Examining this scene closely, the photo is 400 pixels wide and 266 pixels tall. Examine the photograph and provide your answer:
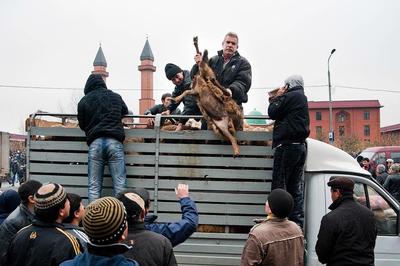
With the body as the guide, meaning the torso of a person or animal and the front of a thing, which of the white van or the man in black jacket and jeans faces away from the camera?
the man in black jacket and jeans

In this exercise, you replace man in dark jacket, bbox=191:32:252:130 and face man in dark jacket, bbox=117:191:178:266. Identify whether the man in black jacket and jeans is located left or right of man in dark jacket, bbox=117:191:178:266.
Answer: right

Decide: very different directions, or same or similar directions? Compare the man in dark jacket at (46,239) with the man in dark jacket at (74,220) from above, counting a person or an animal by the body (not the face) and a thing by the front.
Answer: same or similar directions

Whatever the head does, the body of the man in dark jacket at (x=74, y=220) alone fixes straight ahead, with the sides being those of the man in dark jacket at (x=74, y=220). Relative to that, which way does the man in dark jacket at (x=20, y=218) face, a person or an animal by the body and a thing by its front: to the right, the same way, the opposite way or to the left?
the same way

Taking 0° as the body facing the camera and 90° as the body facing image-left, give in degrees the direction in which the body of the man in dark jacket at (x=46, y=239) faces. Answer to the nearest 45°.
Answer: approximately 225°

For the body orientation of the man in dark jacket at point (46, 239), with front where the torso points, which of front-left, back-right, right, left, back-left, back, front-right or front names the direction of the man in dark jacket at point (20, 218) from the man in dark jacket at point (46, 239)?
front-left

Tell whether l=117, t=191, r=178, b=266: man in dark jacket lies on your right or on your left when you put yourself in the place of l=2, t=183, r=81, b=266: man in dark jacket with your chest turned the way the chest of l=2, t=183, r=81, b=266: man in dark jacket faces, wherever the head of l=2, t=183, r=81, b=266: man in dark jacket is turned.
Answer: on your right

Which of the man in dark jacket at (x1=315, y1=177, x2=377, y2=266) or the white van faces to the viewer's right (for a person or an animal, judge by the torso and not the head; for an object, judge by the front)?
the white van

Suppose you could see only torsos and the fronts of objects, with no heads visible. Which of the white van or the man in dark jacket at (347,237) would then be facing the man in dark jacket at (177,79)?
the man in dark jacket at (347,237)

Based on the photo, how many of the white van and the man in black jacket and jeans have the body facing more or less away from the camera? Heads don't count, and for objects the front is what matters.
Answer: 1

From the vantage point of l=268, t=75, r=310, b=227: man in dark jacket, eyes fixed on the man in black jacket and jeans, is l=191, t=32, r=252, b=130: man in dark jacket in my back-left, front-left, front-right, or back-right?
front-right

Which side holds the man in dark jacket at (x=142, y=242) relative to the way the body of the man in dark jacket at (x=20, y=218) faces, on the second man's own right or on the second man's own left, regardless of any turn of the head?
on the second man's own right

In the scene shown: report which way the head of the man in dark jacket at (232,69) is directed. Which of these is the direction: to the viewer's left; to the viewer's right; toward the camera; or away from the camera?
toward the camera

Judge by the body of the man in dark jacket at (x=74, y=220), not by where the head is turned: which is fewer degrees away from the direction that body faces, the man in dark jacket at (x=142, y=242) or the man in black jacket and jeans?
the man in black jacket and jeans

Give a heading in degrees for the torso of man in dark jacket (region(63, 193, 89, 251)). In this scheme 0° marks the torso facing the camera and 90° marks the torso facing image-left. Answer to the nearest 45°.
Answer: approximately 225°

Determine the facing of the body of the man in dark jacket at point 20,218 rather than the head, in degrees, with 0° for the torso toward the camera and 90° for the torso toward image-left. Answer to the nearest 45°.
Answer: approximately 225°

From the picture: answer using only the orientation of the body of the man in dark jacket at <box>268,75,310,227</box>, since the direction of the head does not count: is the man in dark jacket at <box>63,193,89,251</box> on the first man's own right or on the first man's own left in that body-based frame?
on the first man's own left

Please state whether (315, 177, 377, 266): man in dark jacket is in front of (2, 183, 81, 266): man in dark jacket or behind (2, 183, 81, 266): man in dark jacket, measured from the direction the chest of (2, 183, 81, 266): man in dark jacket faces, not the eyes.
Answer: in front

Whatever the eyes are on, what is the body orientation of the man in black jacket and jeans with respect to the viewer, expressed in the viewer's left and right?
facing away from the viewer

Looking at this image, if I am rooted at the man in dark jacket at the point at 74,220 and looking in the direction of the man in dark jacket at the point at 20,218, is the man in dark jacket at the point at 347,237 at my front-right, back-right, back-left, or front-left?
back-right

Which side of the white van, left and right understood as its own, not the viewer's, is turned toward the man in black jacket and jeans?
back

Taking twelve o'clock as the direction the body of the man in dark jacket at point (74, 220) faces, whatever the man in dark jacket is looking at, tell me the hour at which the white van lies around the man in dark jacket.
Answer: The white van is roughly at 1 o'clock from the man in dark jacket.
